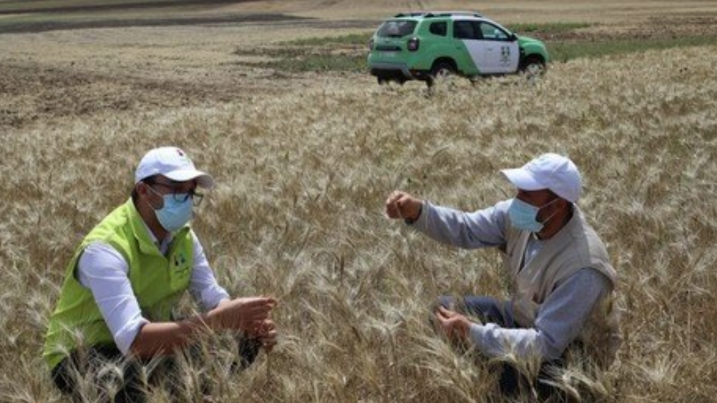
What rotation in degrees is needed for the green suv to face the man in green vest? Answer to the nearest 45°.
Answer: approximately 135° to its right

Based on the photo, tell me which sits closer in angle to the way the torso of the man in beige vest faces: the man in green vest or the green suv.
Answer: the man in green vest

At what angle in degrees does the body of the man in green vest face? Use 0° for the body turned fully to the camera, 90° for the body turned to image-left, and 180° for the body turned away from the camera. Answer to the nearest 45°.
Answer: approximately 315°

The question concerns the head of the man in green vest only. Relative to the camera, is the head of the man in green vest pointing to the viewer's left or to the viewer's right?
to the viewer's right

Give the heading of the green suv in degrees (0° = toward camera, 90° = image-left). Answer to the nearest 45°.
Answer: approximately 225°

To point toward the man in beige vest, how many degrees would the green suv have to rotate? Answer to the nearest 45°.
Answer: approximately 135° to its right

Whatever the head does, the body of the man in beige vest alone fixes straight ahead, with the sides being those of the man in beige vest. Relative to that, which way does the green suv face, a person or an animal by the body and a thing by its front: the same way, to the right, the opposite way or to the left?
the opposite way

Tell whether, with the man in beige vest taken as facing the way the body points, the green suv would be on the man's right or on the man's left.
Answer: on the man's right
